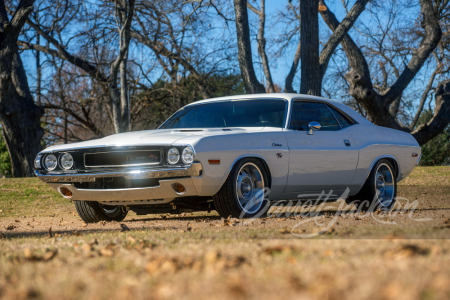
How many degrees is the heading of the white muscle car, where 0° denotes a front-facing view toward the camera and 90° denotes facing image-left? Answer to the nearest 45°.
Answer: approximately 45°

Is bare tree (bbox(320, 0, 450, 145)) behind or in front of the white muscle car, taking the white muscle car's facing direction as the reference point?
behind

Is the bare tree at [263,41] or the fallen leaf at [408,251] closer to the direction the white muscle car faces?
the fallen leaf

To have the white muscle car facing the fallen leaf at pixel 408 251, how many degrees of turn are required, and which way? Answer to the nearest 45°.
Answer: approximately 45° to its left

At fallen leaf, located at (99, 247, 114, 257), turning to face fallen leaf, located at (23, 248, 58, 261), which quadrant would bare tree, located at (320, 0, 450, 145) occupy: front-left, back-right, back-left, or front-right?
back-right

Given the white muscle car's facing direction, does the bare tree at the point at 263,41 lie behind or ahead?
behind

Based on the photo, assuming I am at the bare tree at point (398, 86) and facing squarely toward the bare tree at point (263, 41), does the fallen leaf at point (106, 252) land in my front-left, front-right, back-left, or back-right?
back-left

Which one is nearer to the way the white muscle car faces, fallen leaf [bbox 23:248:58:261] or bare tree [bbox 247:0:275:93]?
the fallen leaf

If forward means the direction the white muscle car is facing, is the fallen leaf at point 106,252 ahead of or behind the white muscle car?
ahead

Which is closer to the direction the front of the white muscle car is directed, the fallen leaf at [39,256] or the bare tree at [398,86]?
the fallen leaf
